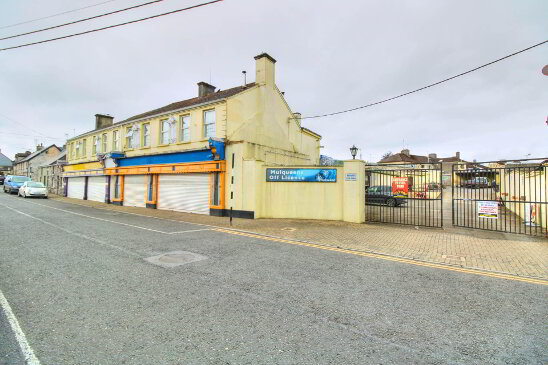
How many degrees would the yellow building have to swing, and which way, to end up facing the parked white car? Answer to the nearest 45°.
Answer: approximately 90° to its right

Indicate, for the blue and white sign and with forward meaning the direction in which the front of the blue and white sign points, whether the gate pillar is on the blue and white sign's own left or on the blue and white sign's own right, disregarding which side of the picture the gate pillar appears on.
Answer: on the blue and white sign's own left

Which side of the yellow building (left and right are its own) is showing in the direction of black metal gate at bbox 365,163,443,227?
left

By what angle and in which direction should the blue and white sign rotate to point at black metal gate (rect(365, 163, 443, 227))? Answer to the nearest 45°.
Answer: approximately 90° to its left

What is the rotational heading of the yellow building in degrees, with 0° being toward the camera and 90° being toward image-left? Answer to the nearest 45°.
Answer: approximately 45°

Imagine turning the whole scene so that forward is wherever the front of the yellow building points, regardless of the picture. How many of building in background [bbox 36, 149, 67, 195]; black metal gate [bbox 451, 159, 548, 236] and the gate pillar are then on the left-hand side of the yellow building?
2

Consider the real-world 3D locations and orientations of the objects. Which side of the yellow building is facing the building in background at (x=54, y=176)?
right

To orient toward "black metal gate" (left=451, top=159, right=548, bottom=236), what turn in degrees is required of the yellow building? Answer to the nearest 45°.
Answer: approximately 90° to its left

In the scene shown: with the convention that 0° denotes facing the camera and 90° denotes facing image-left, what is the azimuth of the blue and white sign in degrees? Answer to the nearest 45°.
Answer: approximately 0°

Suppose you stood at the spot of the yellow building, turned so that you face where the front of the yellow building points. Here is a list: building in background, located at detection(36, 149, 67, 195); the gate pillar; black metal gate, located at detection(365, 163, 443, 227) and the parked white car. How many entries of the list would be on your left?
2
